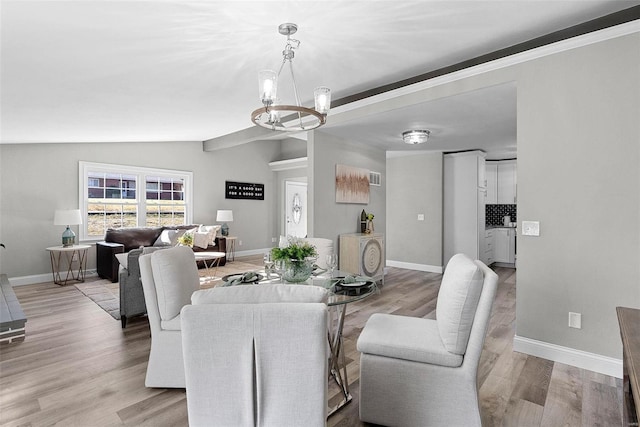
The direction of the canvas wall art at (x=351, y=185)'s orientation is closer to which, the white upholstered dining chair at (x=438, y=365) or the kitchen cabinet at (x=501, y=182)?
the white upholstered dining chair

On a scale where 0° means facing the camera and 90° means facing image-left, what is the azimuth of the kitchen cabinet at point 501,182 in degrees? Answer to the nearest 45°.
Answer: approximately 0°

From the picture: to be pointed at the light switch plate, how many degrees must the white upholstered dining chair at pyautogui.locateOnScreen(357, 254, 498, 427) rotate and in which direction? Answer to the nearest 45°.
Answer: approximately 135° to its right

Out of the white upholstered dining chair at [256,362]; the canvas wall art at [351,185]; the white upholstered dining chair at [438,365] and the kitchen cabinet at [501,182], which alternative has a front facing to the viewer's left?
the white upholstered dining chair at [438,365]

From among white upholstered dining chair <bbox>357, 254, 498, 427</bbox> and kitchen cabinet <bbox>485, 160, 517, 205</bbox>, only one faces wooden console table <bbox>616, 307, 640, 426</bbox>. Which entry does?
the kitchen cabinet

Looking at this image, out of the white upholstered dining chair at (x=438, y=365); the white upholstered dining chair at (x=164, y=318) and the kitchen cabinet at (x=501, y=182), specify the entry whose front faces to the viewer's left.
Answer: the white upholstered dining chair at (x=438, y=365)

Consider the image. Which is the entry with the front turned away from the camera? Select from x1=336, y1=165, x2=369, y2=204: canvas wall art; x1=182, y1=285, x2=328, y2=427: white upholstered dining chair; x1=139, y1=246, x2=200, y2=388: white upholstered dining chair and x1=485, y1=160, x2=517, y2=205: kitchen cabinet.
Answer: x1=182, y1=285, x2=328, y2=427: white upholstered dining chair

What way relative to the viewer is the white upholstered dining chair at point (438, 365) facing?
to the viewer's left

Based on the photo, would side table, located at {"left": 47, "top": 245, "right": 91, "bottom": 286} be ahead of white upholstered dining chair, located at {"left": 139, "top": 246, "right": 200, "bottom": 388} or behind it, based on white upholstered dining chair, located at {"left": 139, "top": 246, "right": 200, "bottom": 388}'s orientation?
behind

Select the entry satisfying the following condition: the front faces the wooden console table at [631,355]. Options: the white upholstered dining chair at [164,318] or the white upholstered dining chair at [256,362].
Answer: the white upholstered dining chair at [164,318]

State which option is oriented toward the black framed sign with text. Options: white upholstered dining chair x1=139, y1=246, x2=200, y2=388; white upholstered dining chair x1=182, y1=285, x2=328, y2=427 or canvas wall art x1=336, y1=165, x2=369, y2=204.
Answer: white upholstered dining chair x1=182, y1=285, x2=328, y2=427

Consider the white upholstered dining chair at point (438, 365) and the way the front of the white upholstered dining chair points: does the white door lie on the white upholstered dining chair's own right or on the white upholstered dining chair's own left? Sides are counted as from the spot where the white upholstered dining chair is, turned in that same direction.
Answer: on the white upholstered dining chair's own right
